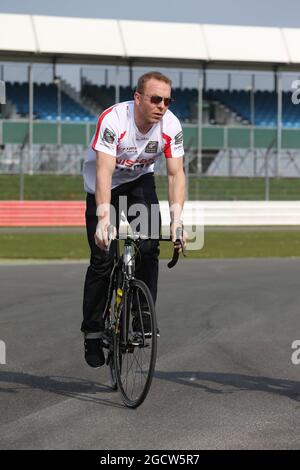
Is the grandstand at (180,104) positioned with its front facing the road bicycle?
yes

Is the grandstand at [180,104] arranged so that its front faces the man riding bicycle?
yes

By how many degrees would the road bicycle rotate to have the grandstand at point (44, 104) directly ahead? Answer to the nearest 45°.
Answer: approximately 180°

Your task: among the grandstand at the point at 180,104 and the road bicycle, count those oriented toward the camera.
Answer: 2

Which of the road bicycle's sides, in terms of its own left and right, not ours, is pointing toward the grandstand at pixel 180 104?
back

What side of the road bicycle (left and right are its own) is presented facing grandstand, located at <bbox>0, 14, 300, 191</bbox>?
back
